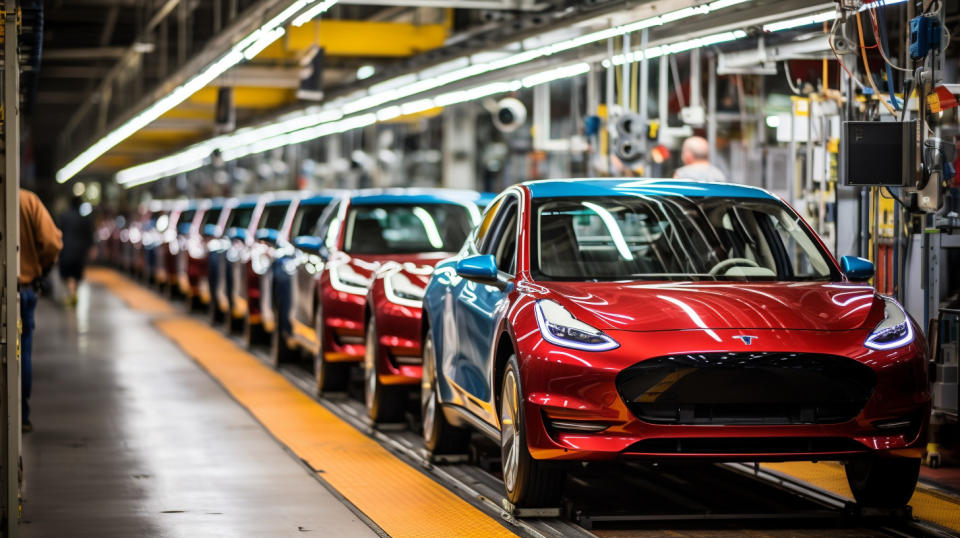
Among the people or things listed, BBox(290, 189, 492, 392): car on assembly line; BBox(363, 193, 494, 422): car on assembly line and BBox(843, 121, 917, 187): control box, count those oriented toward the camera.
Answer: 3

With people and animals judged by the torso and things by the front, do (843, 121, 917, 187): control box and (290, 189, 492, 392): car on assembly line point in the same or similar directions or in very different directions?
same or similar directions

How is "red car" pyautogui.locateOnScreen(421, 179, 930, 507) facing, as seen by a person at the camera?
facing the viewer and to the right of the viewer

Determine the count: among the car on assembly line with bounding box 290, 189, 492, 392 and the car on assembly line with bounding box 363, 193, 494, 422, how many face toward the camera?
2

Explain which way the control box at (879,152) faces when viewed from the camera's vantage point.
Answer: facing the viewer

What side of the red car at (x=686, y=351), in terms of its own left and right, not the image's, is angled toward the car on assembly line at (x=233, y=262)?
back

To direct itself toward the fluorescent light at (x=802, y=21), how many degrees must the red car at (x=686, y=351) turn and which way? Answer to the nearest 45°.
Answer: approximately 135° to its left

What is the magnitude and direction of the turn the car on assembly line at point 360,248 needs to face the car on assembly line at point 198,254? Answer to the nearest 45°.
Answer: approximately 180°

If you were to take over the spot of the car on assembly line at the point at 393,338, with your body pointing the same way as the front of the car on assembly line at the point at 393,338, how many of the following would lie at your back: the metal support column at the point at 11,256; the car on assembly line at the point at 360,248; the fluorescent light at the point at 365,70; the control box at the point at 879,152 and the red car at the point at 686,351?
2

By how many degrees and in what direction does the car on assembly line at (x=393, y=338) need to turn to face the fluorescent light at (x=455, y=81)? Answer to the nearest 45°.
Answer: approximately 180°

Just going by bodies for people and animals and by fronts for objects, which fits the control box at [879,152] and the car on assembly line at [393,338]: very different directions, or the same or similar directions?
same or similar directions

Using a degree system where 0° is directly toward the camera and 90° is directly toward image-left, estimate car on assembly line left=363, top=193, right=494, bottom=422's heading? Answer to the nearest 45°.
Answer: approximately 0°

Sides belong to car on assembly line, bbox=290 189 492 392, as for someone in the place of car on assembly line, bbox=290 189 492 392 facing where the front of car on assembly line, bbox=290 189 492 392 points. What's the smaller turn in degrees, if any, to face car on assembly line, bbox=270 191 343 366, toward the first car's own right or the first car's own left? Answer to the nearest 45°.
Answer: approximately 180°

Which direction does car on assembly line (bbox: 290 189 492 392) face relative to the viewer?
toward the camera

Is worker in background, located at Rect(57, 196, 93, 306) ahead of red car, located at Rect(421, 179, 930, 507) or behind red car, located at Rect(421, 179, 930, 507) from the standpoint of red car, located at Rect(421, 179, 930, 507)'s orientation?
behind
